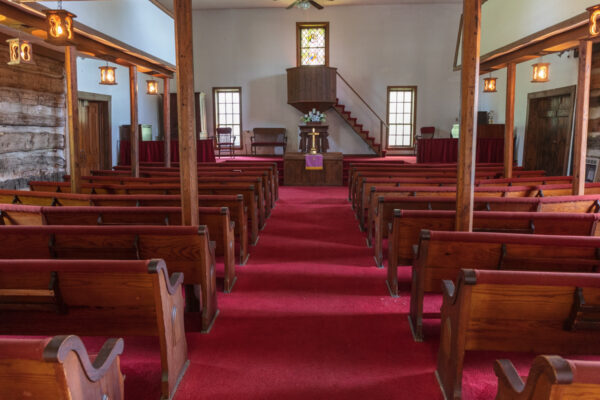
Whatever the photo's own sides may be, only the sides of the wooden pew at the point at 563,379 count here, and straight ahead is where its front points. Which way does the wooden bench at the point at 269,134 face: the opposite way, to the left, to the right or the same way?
the opposite way

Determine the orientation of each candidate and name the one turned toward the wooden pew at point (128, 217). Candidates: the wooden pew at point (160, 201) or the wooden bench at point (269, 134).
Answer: the wooden bench

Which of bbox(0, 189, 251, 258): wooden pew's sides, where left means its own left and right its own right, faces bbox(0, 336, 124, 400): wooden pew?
back

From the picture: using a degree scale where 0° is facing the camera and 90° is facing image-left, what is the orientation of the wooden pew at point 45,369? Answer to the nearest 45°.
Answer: approximately 225°

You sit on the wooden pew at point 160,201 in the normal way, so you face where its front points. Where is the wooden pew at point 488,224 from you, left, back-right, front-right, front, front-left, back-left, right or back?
back-right

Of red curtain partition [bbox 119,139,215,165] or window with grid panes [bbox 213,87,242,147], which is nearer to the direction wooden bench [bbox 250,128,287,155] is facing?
the red curtain partition

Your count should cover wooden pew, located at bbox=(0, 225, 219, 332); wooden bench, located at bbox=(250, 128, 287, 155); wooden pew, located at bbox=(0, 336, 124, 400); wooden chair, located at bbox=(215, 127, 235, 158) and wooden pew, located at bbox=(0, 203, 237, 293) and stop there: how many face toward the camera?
2

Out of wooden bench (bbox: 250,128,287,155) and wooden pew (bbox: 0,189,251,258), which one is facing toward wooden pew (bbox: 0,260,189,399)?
the wooden bench

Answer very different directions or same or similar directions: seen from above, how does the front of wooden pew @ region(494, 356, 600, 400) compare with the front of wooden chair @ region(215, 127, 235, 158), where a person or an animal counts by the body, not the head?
very different directions

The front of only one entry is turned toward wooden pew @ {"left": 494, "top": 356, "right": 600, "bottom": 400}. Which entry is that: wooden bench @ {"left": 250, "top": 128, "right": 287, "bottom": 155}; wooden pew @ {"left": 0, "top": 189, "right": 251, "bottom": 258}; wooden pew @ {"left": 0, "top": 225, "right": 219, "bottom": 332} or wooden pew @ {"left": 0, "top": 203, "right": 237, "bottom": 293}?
the wooden bench

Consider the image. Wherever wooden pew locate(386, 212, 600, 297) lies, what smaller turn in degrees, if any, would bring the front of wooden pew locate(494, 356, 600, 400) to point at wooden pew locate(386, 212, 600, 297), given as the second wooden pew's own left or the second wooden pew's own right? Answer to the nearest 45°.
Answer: approximately 45° to the second wooden pew's own right

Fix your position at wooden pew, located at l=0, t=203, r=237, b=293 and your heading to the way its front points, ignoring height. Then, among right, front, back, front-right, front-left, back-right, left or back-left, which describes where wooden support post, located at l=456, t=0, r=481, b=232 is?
back-right

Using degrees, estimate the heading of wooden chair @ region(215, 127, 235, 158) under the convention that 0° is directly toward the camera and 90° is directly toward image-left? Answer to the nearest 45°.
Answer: approximately 0°

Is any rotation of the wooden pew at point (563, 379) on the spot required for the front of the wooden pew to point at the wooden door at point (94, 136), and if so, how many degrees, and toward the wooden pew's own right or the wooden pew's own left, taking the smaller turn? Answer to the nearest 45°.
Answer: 0° — it already faces it
